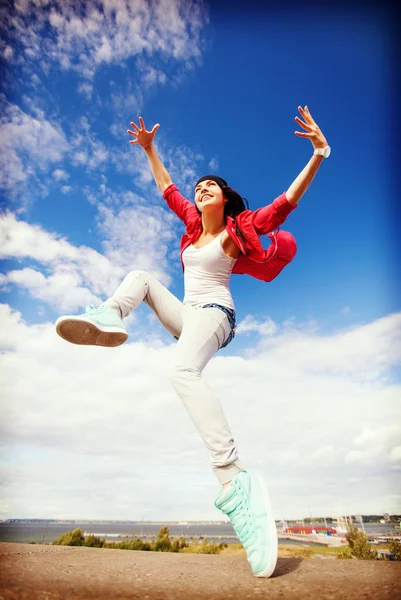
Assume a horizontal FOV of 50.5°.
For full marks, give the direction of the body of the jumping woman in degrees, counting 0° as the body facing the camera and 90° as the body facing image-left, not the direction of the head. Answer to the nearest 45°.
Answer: approximately 45°

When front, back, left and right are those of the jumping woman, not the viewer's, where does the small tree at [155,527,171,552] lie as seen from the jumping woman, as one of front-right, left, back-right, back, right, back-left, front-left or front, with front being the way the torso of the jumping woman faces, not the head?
back-right

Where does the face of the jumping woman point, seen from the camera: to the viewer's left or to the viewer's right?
to the viewer's left

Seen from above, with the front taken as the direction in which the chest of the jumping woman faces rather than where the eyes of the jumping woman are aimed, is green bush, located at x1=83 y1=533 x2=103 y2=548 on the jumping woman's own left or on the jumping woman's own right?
on the jumping woman's own right

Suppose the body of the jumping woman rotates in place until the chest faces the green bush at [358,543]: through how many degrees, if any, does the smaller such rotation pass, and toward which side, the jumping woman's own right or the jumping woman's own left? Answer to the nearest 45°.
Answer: approximately 135° to the jumping woman's own right

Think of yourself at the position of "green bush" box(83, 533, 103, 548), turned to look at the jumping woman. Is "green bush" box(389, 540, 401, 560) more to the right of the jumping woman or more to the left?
left

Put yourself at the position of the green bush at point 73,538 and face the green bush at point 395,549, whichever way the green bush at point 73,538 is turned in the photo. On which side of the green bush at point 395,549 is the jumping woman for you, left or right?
right

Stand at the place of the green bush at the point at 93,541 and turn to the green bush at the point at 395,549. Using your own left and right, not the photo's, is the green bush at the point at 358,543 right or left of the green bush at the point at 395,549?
left

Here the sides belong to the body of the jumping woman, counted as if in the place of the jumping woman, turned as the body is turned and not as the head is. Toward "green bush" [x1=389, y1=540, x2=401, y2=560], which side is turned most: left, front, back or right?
back
